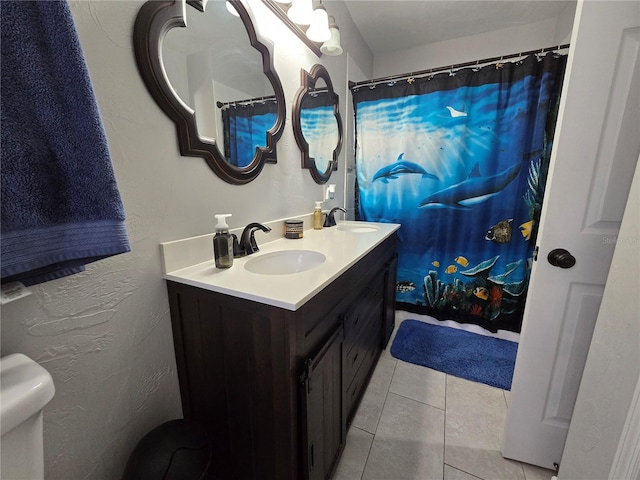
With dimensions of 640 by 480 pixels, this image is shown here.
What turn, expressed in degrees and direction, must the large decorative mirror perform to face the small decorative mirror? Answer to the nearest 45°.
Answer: approximately 90° to its left

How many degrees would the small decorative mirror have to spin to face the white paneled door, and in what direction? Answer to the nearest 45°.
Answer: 0° — it already faces it

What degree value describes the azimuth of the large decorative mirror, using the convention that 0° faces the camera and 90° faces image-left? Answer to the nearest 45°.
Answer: approximately 315°

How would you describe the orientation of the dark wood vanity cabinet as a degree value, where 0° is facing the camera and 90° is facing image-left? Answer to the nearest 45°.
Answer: approximately 315°

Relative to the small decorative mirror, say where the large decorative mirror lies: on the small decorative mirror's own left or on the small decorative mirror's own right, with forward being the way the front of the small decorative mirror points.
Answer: on the small decorative mirror's own right

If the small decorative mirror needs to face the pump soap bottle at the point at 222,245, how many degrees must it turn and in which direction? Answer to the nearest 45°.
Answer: approximately 45° to its right
